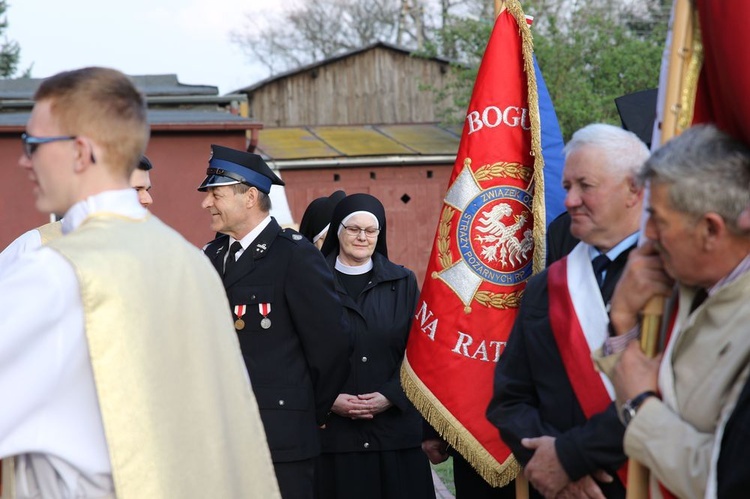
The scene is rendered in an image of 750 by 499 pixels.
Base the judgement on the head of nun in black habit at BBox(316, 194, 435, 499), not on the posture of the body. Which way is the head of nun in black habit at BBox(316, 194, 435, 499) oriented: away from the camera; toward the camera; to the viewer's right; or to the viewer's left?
toward the camera

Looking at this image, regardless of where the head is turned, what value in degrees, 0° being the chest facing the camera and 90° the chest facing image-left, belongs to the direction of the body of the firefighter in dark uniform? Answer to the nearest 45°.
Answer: approximately 45°

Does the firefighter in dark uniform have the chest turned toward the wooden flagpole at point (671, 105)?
no

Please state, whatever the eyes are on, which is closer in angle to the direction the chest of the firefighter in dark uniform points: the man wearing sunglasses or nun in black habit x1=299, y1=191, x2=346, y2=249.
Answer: the man wearing sunglasses

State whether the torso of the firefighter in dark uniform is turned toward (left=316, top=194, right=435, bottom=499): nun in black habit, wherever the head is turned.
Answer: no

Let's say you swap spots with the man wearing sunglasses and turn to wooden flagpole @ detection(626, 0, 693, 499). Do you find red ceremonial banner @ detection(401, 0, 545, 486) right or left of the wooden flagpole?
left

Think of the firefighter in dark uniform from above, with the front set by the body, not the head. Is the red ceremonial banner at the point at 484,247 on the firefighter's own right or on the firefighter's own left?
on the firefighter's own left

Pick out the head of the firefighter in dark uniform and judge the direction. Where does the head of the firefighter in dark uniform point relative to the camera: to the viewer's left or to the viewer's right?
to the viewer's left

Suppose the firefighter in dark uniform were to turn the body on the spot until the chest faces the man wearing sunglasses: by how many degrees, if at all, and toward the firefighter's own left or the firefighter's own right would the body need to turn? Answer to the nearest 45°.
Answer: approximately 45° to the firefighter's own left

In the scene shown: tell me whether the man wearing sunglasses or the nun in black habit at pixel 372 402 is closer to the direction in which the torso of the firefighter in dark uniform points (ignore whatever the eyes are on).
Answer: the man wearing sunglasses
